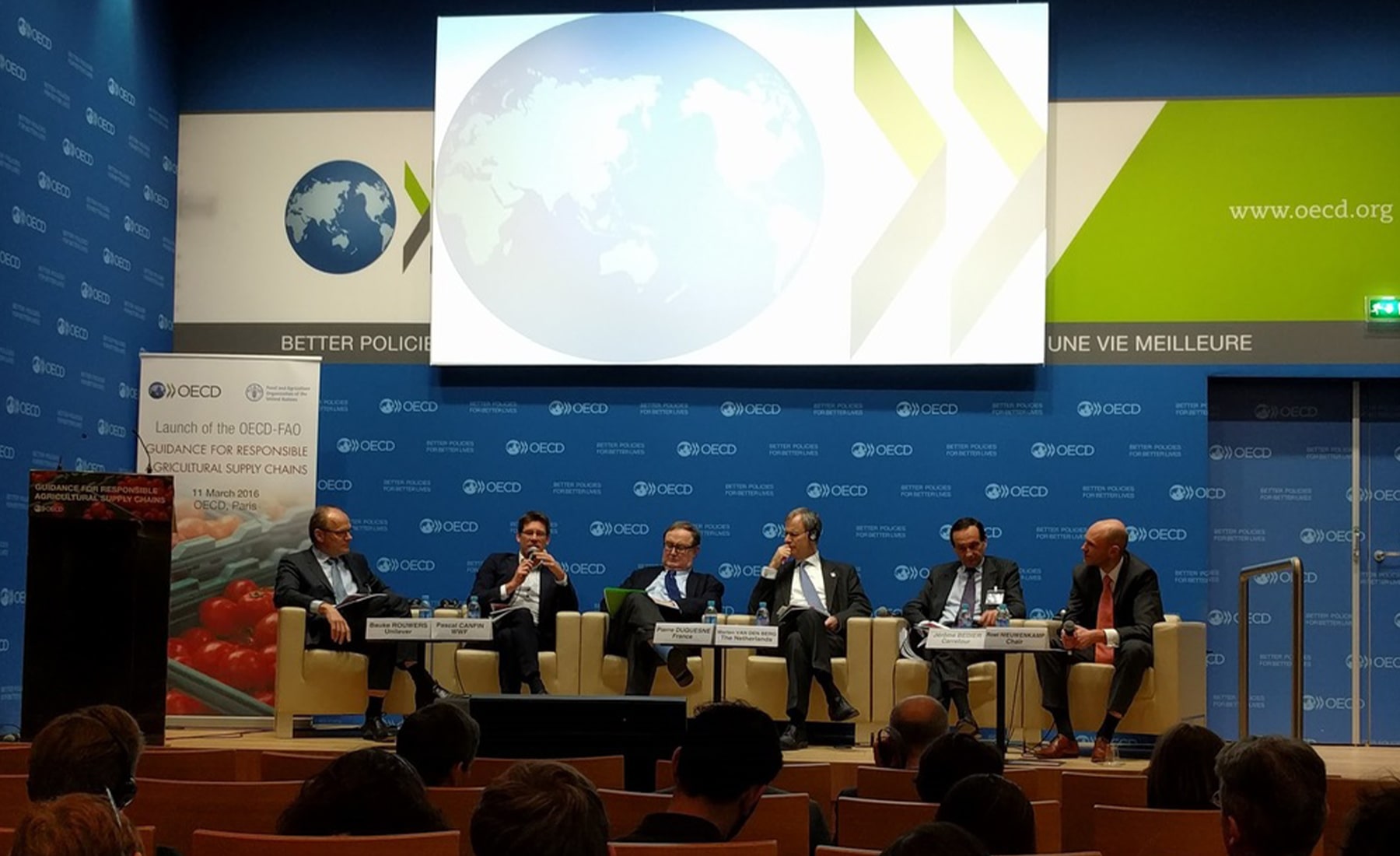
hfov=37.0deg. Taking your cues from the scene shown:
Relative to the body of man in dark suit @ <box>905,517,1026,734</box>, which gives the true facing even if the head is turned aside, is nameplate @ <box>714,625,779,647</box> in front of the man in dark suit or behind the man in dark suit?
in front

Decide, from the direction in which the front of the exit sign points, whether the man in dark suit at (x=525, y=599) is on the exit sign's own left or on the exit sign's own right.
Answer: on the exit sign's own right

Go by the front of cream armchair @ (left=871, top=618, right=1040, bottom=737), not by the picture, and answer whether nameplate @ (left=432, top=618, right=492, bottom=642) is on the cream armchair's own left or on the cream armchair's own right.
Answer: on the cream armchair's own right

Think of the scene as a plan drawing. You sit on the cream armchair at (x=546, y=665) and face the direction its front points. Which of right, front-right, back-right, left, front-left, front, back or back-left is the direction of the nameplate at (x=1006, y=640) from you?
front-left

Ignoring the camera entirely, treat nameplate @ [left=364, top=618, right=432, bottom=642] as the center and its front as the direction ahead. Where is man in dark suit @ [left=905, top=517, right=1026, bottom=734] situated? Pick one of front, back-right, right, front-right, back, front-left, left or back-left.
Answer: left

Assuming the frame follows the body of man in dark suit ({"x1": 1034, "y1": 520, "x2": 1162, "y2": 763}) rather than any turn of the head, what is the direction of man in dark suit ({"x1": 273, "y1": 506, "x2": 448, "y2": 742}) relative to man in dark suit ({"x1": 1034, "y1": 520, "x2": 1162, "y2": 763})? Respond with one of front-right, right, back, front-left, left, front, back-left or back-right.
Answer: front-right

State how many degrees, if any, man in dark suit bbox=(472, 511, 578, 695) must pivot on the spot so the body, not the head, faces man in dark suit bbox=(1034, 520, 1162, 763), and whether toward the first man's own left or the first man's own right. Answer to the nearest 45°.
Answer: approximately 90° to the first man's own left

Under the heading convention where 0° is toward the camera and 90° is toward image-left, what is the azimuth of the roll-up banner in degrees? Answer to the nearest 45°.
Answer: approximately 0°

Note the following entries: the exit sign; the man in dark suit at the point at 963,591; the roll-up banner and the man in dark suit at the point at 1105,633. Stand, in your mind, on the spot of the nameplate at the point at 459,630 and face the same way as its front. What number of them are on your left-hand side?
3

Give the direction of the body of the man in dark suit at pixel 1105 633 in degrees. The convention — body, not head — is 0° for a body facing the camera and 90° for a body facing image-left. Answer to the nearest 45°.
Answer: approximately 45°

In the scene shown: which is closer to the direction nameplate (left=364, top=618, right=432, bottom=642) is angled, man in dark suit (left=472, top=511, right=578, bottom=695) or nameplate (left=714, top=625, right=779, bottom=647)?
the nameplate

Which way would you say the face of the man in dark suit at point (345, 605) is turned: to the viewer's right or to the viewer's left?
to the viewer's right

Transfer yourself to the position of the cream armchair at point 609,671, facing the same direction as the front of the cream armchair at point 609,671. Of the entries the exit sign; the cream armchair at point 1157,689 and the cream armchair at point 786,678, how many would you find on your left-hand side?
3

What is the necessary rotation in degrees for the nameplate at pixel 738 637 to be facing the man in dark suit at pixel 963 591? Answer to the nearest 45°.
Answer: approximately 135° to its left
